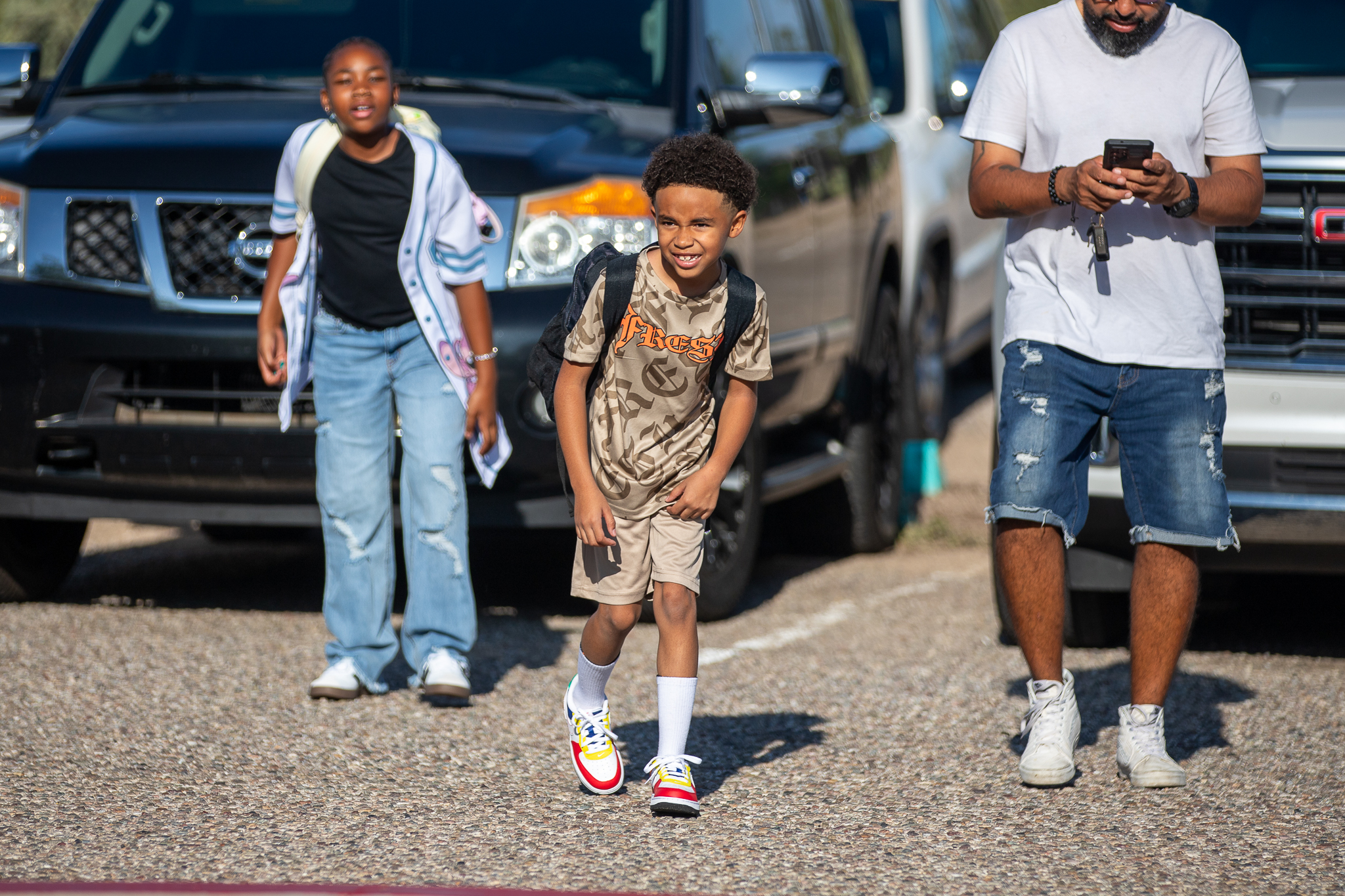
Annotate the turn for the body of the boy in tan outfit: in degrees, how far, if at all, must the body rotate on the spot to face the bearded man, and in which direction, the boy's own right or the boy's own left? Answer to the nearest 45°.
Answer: approximately 90° to the boy's own left

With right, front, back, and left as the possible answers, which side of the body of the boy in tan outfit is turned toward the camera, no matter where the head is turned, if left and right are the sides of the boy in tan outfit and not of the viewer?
front

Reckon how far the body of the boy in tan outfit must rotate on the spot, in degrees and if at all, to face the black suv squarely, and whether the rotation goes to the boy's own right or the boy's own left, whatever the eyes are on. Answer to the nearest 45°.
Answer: approximately 135° to the boy's own right

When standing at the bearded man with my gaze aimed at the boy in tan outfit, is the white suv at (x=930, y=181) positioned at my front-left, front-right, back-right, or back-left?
back-right

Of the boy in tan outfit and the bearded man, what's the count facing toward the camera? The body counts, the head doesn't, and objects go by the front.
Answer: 2

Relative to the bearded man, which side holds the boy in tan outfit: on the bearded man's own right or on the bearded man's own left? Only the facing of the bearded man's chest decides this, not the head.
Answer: on the bearded man's own right
